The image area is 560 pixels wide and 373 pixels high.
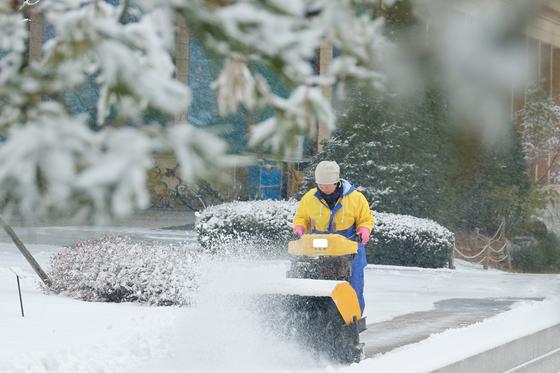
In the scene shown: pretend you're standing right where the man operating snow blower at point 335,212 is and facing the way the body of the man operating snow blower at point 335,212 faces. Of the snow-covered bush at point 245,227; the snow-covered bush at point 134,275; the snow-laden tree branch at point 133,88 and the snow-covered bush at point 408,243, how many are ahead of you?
1

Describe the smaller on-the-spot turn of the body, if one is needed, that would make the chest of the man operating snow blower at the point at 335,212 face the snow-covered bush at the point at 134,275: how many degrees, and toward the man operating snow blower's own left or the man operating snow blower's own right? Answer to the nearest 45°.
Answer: approximately 135° to the man operating snow blower's own right

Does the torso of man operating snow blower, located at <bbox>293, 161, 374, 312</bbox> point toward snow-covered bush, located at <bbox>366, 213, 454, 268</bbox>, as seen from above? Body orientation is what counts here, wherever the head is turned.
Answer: no

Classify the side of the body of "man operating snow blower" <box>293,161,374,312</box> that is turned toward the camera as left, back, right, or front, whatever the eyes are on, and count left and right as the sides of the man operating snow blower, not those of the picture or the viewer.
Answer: front

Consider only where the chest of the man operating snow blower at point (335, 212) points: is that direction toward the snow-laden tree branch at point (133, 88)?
yes

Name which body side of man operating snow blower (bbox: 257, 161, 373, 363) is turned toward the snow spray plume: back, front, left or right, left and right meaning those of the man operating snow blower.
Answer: front

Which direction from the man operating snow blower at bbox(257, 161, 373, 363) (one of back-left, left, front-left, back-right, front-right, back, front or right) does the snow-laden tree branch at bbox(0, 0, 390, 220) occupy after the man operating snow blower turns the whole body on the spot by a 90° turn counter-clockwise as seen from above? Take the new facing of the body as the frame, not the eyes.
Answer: right

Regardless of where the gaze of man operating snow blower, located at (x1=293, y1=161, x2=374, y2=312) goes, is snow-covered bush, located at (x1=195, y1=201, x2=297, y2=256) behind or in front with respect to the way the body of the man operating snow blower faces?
behind

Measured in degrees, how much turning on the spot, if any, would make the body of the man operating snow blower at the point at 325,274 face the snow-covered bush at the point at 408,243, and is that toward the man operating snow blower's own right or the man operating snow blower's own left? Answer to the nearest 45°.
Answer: approximately 180°

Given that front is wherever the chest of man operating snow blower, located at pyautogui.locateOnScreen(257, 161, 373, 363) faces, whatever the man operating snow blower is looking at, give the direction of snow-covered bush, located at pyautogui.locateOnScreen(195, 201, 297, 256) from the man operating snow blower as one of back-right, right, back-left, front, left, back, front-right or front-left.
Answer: back
